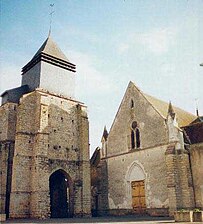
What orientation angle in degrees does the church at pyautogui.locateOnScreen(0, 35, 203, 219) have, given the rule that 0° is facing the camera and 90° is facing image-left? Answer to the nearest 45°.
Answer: approximately 45°
